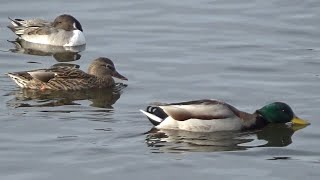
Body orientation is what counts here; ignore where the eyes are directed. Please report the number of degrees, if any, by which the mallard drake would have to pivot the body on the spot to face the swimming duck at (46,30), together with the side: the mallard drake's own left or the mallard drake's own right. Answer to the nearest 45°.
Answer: approximately 135° to the mallard drake's own left

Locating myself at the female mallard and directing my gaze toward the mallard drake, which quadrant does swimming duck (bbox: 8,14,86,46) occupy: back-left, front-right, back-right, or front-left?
back-left

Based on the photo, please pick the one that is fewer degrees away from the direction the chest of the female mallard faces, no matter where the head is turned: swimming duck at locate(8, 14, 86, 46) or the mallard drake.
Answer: the mallard drake

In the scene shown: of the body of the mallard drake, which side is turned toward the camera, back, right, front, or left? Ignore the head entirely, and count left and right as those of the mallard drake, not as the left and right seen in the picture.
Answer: right

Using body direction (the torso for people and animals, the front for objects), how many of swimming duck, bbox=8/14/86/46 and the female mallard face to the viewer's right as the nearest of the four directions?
2

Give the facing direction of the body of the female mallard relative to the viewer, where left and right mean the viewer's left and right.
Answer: facing to the right of the viewer

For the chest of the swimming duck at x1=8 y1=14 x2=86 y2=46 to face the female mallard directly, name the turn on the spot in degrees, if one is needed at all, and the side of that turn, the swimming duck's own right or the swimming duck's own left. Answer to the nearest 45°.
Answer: approximately 90° to the swimming duck's own right

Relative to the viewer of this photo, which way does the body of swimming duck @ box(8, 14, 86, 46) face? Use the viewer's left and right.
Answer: facing to the right of the viewer
